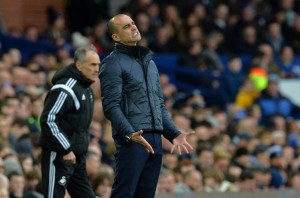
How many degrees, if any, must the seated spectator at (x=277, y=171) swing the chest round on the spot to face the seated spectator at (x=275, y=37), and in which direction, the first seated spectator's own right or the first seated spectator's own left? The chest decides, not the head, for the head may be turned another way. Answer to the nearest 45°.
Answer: approximately 135° to the first seated spectator's own left

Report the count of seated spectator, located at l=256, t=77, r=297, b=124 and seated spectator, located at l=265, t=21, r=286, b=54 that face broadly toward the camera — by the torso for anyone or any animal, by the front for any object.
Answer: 2

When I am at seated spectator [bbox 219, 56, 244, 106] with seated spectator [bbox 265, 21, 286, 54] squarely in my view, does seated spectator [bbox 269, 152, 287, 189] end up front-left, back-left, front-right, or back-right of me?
back-right

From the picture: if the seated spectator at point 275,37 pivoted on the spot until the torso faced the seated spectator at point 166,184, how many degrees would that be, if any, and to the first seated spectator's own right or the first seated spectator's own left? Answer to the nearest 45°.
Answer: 0° — they already face them

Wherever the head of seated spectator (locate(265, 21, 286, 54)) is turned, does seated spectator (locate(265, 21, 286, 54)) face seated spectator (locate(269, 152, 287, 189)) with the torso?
yes

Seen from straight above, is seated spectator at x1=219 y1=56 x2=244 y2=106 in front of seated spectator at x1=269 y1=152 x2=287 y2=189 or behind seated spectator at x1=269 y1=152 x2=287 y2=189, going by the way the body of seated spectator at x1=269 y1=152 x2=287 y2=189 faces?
behind

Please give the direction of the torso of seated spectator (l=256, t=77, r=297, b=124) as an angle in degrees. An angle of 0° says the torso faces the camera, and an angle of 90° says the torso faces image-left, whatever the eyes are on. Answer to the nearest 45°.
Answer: approximately 0°
